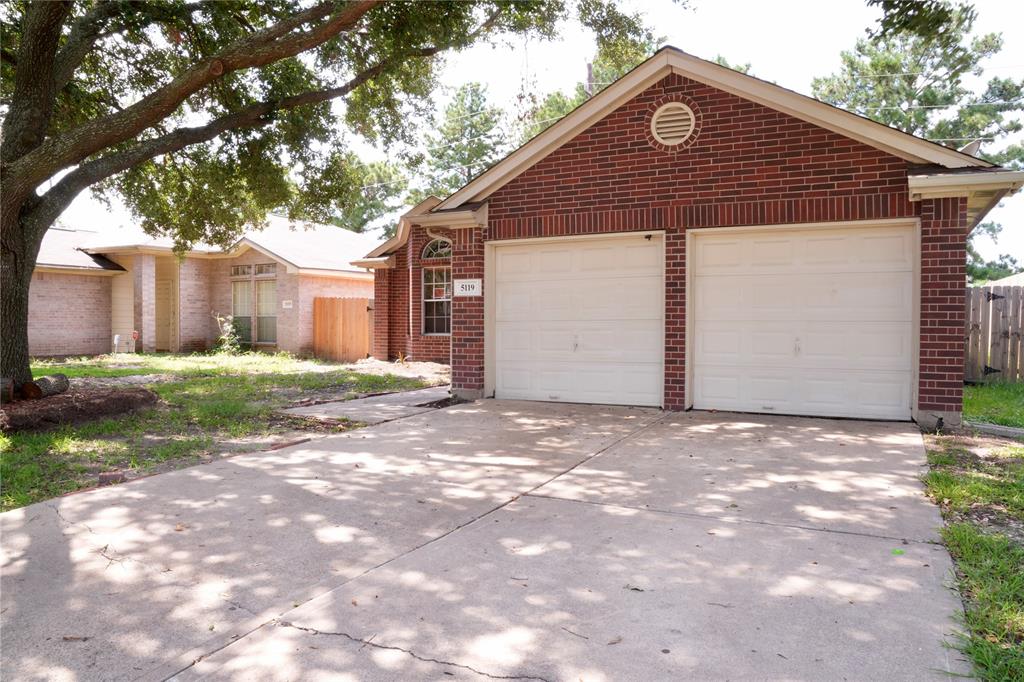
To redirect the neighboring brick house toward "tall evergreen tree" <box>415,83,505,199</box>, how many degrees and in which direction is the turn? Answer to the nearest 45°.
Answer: approximately 180°

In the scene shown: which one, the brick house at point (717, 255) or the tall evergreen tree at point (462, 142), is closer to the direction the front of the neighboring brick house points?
the brick house

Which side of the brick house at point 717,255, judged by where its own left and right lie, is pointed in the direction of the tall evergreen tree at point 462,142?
back

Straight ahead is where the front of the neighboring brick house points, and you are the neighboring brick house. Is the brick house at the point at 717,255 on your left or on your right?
on your left

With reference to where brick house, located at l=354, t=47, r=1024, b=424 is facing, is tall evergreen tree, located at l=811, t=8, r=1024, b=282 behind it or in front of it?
behind

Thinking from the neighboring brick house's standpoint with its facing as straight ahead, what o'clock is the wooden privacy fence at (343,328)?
The wooden privacy fence is roughly at 9 o'clock from the neighboring brick house.

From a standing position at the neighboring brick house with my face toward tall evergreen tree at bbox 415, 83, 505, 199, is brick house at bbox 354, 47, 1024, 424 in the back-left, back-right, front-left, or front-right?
back-right

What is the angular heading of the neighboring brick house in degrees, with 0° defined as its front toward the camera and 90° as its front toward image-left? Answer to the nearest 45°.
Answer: approximately 45°

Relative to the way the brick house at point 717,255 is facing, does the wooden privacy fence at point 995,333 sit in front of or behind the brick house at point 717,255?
behind
